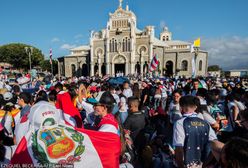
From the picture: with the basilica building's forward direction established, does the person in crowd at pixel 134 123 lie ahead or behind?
ahead

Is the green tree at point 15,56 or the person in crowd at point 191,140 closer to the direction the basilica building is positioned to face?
the person in crowd

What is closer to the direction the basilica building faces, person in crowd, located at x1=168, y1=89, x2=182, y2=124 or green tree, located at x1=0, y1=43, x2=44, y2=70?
the person in crowd

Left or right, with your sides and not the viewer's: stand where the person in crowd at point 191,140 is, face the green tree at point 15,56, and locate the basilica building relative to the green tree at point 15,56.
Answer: right

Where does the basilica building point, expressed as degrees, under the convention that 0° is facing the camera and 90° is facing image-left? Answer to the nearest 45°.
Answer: approximately 0°

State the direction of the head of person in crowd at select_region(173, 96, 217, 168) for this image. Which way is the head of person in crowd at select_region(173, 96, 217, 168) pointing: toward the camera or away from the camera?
away from the camera

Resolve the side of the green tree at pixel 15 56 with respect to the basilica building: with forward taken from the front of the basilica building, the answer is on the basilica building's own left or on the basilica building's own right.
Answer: on the basilica building's own right

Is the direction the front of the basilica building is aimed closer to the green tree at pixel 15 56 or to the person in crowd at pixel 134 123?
the person in crowd

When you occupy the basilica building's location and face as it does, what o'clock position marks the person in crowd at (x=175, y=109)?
The person in crowd is roughly at 12 o'clock from the basilica building.
